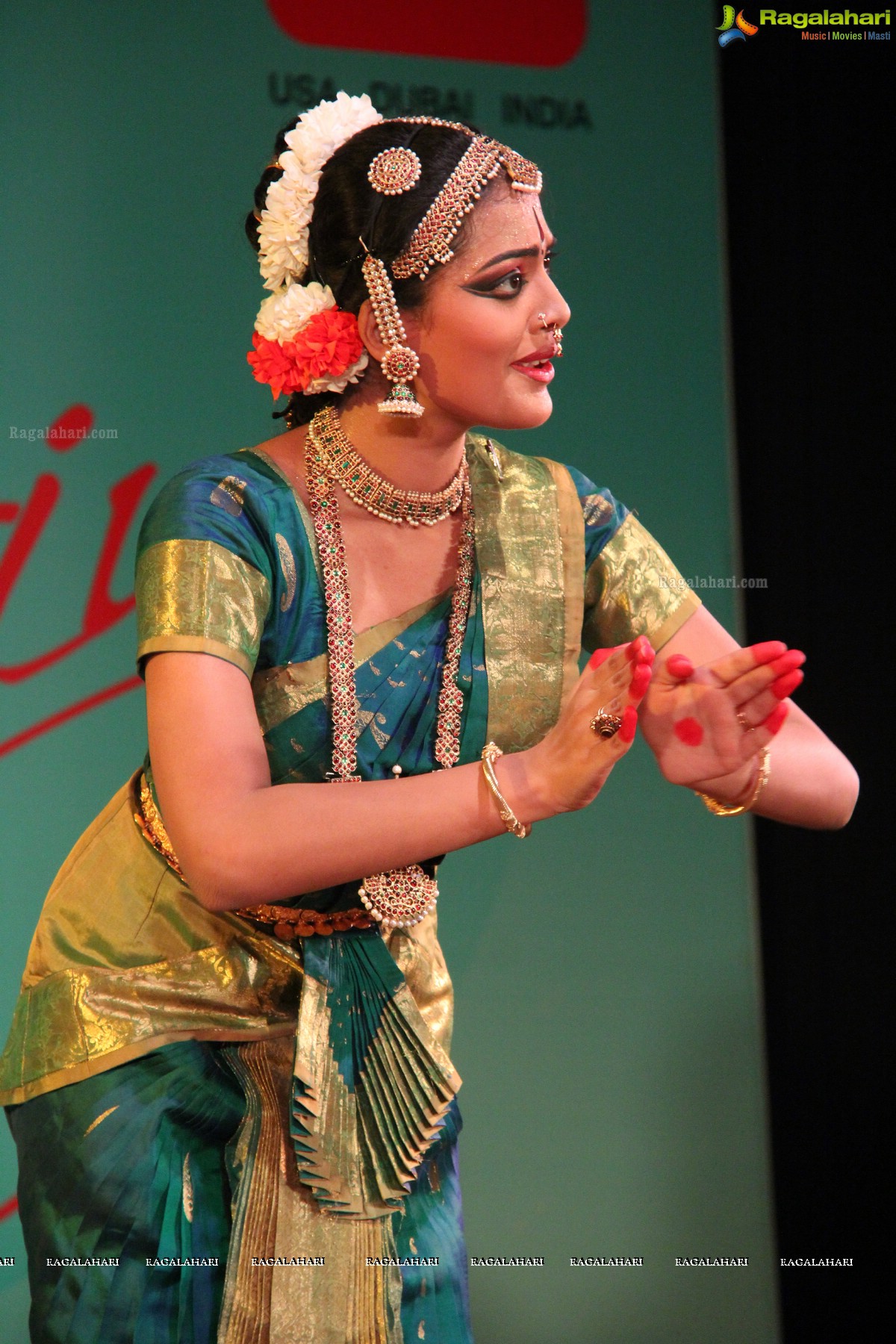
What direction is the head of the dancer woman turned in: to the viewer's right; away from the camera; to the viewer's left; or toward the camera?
to the viewer's right

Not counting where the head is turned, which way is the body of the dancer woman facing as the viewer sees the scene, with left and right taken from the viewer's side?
facing the viewer and to the right of the viewer
